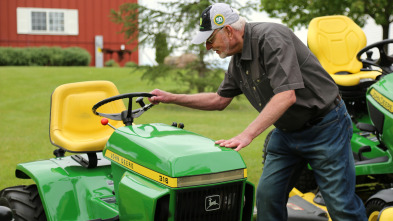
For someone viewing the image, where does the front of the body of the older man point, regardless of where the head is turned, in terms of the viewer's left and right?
facing to the left of the viewer

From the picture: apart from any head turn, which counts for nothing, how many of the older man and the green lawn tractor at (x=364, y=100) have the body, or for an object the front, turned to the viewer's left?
1

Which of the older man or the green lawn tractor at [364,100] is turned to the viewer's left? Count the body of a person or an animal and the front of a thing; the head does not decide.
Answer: the older man

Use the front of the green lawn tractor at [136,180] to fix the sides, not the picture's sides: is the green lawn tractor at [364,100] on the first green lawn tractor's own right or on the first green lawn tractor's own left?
on the first green lawn tractor's own left

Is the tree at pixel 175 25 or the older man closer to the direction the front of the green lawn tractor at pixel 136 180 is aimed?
the older man

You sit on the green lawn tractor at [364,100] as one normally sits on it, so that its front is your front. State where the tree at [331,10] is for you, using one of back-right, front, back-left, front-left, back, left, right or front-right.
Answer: back-left

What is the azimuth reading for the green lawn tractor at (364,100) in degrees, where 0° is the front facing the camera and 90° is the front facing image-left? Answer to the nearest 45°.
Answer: approximately 315°

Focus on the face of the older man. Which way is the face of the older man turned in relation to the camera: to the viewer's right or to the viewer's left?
to the viewer's left

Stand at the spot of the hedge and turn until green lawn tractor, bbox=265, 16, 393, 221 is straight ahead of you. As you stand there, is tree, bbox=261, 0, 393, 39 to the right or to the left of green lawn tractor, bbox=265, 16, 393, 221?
left

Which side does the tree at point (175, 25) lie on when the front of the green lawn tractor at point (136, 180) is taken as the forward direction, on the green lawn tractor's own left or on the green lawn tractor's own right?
on the green lawn tractor's own left

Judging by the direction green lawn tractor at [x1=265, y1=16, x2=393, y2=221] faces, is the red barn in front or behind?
behind

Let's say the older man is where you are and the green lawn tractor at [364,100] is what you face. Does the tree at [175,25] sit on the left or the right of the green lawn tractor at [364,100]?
left

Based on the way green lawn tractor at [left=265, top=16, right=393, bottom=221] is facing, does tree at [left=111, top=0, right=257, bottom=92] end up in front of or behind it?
behind
